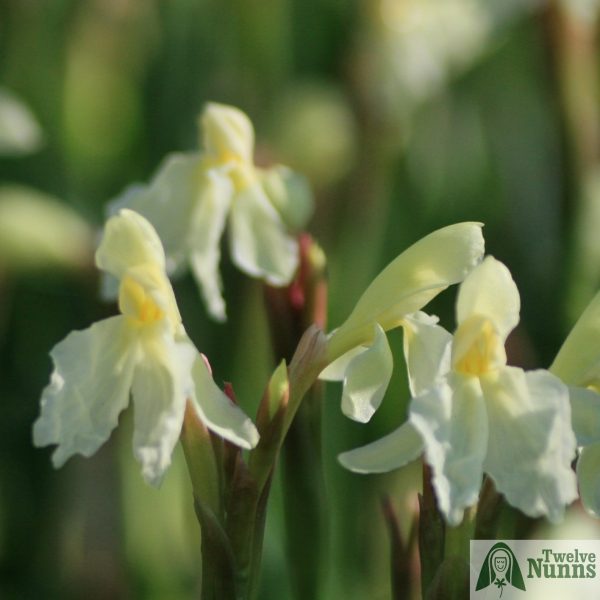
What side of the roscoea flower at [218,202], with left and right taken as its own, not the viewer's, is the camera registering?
front

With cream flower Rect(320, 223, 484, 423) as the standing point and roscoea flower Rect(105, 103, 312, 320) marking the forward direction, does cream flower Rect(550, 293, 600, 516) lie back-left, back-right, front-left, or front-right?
back-right
